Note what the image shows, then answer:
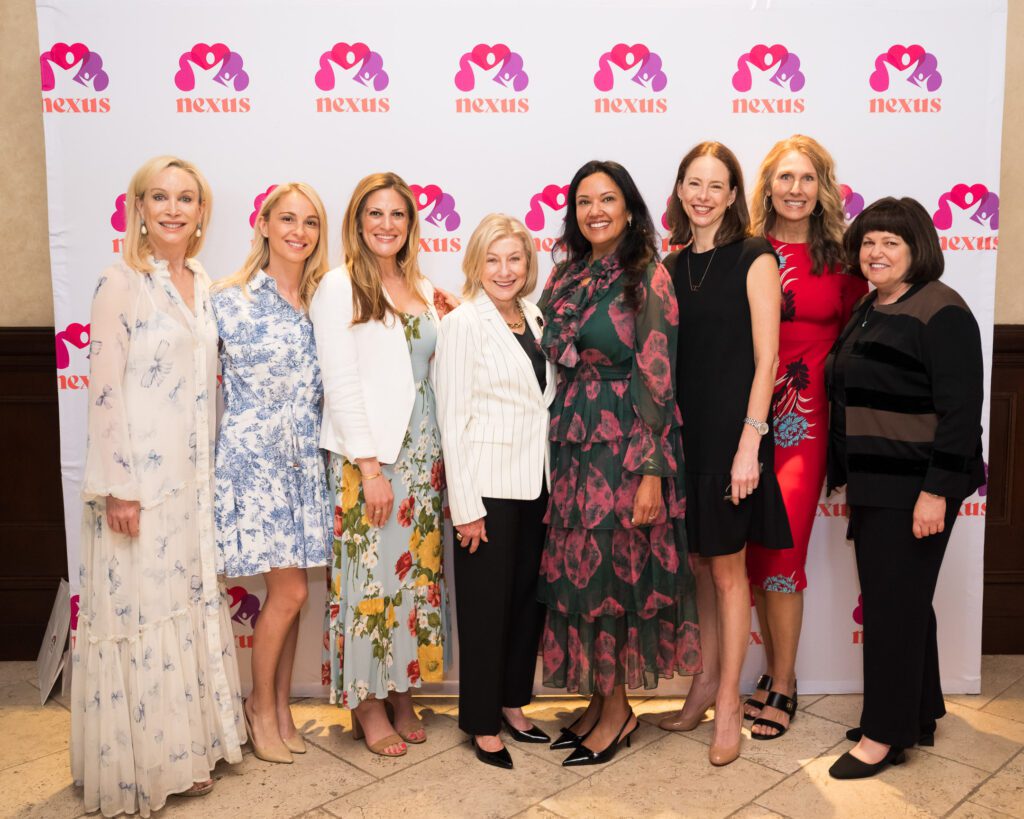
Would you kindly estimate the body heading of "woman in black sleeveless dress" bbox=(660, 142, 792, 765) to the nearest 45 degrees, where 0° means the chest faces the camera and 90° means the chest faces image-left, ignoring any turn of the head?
approximately 45°
